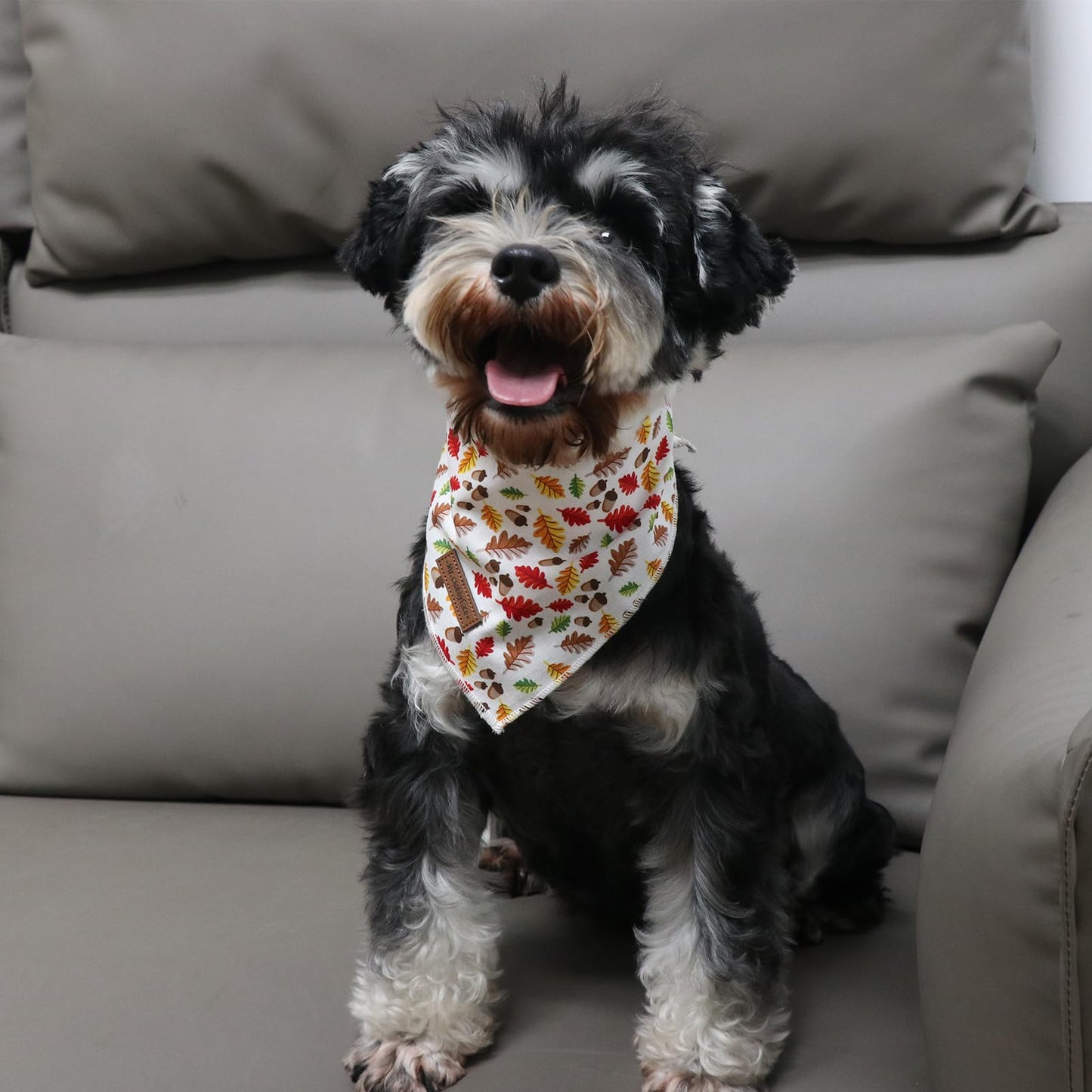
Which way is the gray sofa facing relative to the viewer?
toward the camera
